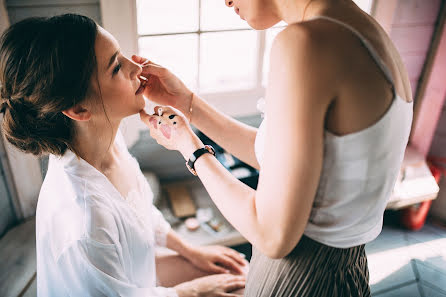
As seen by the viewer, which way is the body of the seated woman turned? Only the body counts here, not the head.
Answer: to the viewer's right

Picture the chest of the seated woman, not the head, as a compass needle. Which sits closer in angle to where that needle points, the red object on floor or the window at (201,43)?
the red object on floor

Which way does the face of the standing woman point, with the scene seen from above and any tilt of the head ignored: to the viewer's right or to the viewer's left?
to the viewer's left

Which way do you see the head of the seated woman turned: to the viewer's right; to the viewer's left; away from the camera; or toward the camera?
to the viewer's right

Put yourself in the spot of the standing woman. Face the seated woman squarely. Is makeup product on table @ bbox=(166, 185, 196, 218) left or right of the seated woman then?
right

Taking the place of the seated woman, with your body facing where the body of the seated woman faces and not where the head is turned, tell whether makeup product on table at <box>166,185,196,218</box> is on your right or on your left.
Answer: on your left

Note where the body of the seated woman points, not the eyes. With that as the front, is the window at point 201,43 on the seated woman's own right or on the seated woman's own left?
on the seated woman's own left
